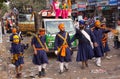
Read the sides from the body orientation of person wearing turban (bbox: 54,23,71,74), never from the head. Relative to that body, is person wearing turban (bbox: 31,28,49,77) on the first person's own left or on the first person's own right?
on the first person's own right

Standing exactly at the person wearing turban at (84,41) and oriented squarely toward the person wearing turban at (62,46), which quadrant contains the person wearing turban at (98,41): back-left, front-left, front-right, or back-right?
back-right

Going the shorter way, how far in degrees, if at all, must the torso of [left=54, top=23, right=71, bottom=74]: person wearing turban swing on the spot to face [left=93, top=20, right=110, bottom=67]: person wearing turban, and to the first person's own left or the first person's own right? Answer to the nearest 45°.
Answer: approximately 135° to the first person's own left

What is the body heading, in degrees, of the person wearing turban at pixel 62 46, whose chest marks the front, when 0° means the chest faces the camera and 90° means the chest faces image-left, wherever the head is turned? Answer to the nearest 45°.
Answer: approximately 0°
